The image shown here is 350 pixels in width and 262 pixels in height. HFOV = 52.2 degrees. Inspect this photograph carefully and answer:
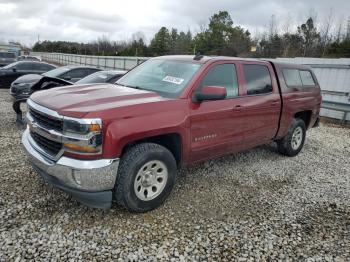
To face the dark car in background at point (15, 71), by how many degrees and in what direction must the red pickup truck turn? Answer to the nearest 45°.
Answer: approximately 90° to its right

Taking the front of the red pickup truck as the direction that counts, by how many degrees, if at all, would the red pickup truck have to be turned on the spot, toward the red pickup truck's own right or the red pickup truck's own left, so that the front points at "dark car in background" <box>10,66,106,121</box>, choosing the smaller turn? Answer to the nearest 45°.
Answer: approximately 90° to the red pickup truck's own right

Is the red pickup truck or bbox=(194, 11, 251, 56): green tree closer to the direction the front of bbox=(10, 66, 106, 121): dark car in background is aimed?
the red pickup truck

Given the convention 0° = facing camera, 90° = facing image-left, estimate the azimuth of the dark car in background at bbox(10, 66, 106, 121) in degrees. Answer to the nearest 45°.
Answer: approximately 45°

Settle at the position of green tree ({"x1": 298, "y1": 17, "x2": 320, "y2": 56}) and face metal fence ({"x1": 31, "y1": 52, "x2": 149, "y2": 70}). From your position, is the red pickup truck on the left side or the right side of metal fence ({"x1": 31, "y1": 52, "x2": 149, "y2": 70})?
left

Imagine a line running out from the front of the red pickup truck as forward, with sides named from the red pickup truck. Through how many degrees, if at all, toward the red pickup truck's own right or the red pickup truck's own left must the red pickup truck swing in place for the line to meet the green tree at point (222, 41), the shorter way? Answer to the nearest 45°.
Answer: approximately 135° to the red pickup truck's own right

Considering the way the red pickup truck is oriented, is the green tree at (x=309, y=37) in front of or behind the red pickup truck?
behind

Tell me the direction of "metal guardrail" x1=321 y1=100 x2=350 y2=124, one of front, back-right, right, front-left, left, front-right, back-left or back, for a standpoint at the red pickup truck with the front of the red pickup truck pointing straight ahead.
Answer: back

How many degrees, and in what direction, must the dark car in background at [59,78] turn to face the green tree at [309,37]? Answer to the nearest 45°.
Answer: approximately 180°

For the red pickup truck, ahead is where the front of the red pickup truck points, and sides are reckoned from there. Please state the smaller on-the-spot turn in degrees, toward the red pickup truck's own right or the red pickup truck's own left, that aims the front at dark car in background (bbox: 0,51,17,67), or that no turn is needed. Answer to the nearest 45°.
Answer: approximately 90° to the red pickup truck's own right
